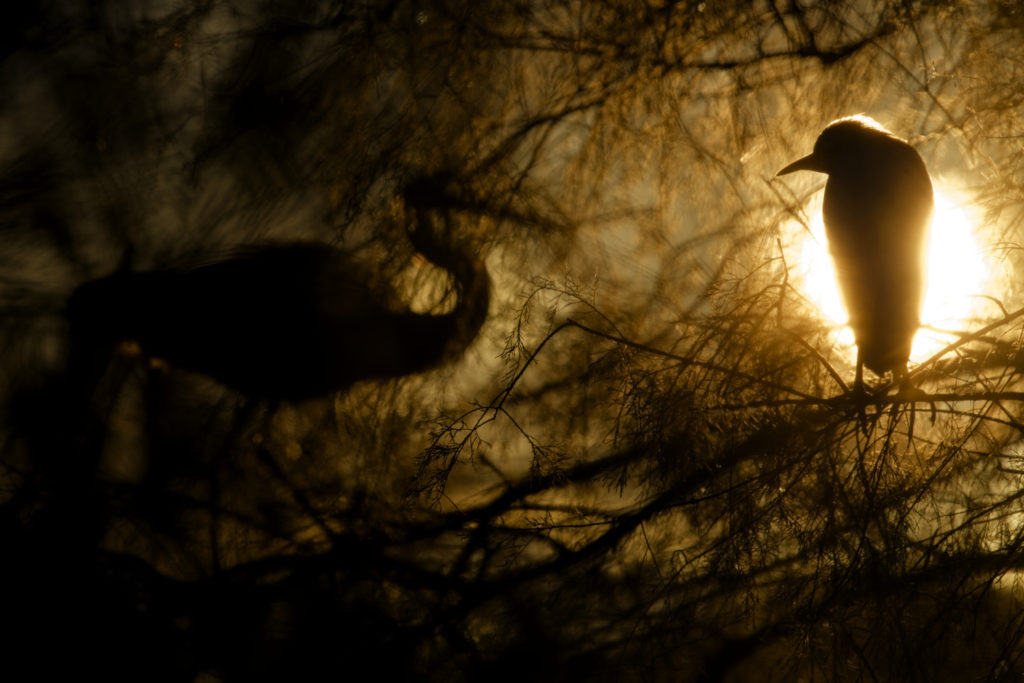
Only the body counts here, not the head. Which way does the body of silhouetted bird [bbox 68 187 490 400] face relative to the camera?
to the viewer's right

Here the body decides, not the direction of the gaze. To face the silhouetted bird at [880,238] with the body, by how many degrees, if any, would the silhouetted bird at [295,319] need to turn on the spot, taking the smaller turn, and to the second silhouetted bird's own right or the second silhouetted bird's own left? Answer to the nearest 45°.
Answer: approximately 45° to the second silhouetted bird's own right
